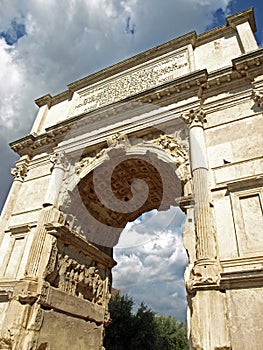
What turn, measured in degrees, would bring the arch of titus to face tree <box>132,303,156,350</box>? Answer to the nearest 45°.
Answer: approximately 135° to its right

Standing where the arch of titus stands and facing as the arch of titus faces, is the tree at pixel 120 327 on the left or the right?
on its right

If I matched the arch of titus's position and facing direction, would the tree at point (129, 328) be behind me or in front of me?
behind

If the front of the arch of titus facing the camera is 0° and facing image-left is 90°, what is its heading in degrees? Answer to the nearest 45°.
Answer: approximately 45°

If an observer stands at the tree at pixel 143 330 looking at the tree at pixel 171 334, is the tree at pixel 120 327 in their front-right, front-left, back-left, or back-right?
back-left

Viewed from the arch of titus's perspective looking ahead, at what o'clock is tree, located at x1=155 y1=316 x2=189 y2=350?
The tree is roughly at 5 o'clock from the arch of titus.
